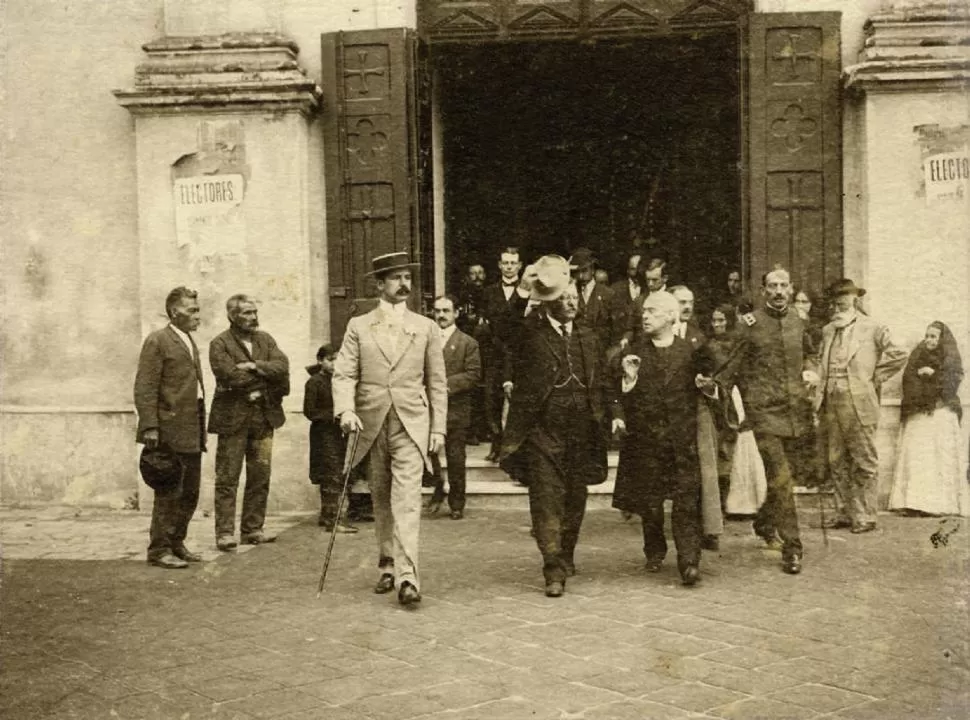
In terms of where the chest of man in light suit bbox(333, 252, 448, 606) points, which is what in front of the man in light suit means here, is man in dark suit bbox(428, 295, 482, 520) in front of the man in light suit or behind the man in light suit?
behind

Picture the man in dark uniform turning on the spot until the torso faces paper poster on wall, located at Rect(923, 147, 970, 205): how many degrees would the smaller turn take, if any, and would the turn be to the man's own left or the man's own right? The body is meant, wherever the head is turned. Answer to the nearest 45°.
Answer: approximately 135° to the man's own left

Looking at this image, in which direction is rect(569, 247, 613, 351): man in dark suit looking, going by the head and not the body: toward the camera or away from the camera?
toward the camera

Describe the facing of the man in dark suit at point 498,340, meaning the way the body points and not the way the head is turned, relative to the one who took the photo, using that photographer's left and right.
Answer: facing the viewer

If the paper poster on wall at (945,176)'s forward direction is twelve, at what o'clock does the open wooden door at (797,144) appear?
The open wooden door is roughly at 3 o'clock from the paper poster on wall.

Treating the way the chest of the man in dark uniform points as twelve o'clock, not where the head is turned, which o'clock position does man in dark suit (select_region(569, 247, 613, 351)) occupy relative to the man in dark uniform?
The man in dark suit is roughly at 5 o'clock from the man in dark uniform.

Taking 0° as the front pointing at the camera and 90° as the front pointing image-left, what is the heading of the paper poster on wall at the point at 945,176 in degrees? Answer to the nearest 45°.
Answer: approximately 0°

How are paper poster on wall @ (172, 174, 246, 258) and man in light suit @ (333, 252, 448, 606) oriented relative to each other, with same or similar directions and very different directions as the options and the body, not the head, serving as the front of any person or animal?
same or similar directions

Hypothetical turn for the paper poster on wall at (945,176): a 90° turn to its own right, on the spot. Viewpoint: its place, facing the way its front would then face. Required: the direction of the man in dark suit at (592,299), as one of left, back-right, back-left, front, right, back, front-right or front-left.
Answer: front

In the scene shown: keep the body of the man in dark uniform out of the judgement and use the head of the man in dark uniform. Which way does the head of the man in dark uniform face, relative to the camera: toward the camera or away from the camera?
toward the camera

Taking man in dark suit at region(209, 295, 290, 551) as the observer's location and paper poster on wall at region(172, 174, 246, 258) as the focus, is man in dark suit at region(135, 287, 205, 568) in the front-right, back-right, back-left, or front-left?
back-left

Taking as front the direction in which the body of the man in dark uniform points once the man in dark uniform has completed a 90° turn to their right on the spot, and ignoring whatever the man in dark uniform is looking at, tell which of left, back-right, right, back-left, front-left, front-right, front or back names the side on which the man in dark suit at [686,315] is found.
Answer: front-right

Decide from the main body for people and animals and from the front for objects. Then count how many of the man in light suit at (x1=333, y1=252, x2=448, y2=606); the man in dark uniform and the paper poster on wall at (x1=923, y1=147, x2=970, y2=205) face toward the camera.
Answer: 3

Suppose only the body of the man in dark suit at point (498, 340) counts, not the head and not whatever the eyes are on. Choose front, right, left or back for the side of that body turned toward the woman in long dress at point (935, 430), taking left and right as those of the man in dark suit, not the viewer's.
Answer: left

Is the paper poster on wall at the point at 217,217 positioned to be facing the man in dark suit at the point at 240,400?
yes

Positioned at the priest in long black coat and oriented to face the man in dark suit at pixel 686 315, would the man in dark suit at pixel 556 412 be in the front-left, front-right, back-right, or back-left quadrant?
back-left

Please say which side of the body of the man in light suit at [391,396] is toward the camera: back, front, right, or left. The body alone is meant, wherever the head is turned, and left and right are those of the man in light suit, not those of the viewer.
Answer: front

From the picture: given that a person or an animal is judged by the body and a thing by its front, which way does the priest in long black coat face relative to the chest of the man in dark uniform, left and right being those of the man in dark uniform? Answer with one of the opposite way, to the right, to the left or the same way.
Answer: the same way

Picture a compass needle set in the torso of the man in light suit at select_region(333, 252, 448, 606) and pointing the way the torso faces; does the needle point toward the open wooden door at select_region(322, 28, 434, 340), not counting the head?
no

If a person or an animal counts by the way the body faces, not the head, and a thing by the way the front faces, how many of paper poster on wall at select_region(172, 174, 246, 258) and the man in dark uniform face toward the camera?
2

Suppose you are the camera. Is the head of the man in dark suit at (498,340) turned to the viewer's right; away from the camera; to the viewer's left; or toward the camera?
toward the camera

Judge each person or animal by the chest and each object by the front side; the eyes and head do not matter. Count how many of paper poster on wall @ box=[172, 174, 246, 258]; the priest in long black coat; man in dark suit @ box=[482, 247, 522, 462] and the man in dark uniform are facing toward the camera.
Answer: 4
